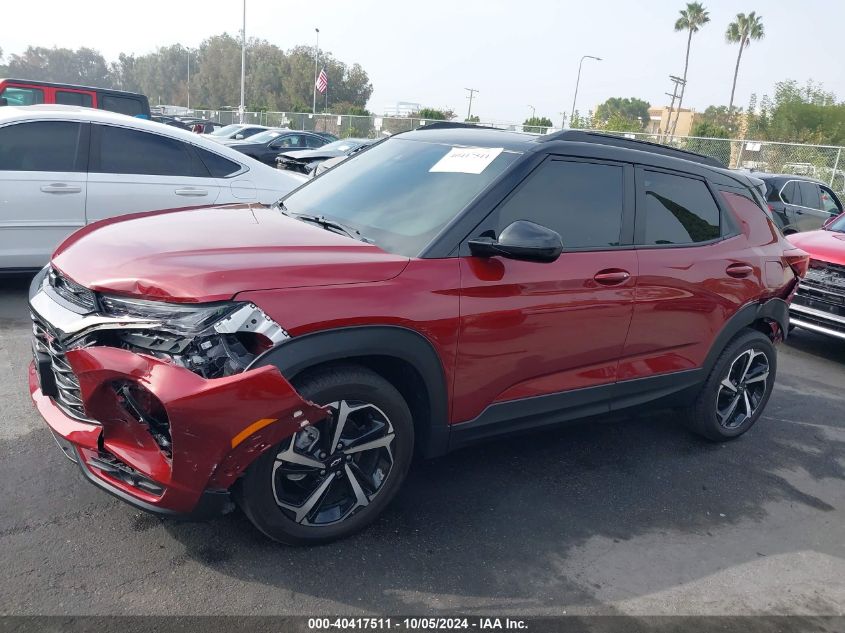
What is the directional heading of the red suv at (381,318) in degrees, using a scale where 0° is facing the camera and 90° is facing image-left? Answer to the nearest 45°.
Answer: approximately 45°

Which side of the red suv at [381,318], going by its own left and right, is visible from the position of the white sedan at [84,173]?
right

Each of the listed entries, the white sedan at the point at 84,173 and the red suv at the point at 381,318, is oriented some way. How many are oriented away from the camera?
0

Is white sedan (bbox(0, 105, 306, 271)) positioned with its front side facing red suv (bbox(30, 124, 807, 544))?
no
